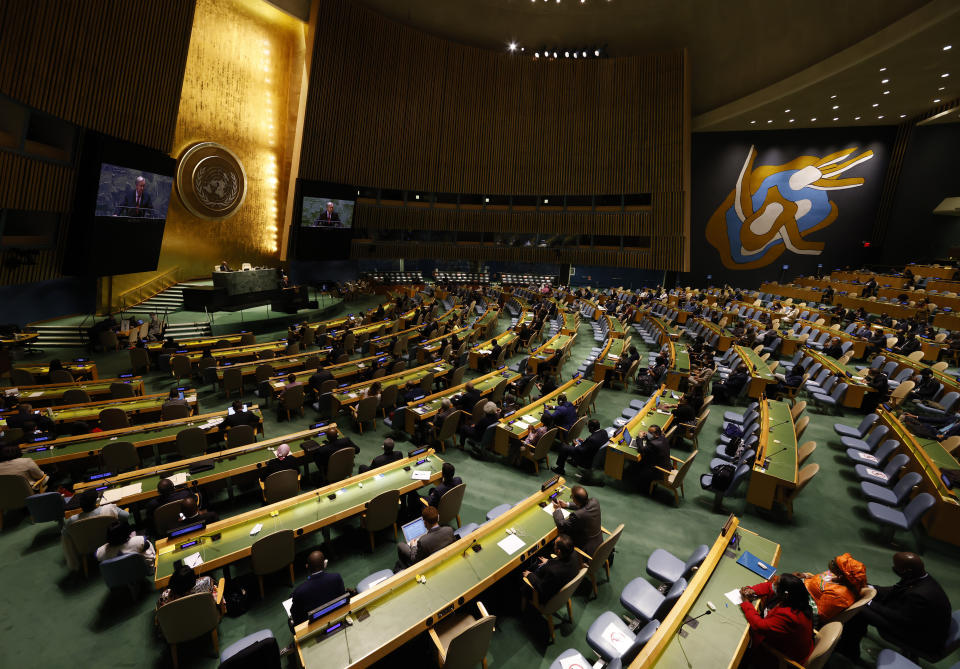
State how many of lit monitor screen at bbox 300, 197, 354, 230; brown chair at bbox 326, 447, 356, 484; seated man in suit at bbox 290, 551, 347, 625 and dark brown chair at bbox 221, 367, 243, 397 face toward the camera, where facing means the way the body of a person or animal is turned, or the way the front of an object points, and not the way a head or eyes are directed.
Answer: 1

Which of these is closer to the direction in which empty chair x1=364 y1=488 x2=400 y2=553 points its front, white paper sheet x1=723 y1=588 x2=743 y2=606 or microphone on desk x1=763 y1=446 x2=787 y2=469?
the microphone on desk

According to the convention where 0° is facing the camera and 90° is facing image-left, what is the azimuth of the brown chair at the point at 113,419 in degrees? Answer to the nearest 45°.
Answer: approximately 180°

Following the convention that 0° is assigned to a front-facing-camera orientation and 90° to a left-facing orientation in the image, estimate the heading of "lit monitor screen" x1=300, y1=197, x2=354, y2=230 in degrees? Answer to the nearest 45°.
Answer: approximately 0°

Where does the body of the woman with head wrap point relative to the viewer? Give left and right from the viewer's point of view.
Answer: facing to the left of the viewer

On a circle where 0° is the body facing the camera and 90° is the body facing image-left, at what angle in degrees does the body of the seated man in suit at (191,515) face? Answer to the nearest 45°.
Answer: approximately 135°

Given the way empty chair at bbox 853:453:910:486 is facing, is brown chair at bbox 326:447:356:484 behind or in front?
in front

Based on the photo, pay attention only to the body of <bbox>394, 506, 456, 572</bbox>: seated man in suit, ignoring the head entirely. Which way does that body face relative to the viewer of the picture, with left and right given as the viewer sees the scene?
facing away from the viewer and to the left of the viewer

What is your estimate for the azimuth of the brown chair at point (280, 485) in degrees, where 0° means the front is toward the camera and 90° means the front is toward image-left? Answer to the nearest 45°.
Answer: approximately 135°

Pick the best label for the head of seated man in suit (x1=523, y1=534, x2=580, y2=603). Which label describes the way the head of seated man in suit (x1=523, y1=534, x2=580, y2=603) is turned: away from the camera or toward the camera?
away from the camera

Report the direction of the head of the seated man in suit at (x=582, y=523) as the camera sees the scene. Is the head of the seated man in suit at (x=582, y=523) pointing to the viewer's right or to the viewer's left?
to the viewer's left

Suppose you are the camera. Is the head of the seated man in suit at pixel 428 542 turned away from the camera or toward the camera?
away from the camera
